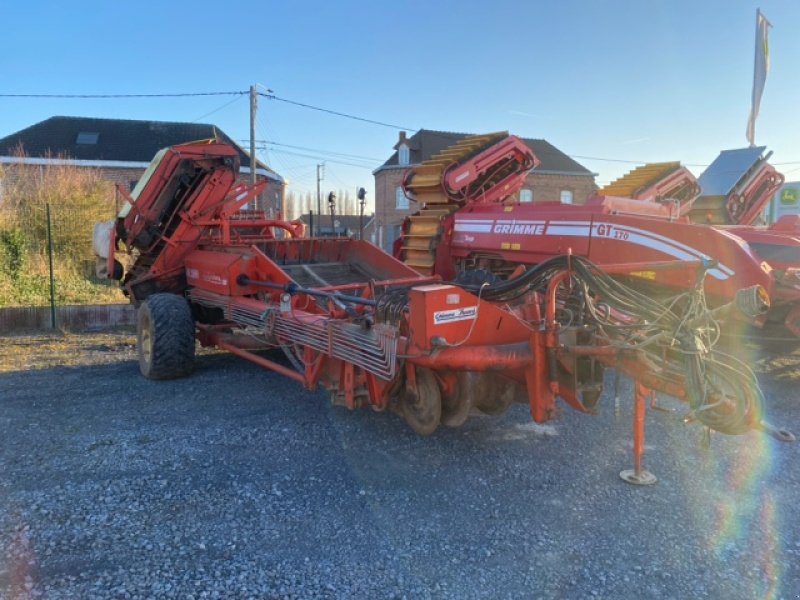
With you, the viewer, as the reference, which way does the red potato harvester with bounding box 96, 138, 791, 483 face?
facing the viewer and to the right of the viewer

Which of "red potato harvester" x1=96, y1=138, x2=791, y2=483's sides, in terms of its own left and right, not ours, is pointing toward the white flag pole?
left

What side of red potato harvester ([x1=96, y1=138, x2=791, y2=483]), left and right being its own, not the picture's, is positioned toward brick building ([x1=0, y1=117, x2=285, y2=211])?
back

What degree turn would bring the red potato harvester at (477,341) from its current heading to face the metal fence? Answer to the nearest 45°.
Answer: approximately 180°

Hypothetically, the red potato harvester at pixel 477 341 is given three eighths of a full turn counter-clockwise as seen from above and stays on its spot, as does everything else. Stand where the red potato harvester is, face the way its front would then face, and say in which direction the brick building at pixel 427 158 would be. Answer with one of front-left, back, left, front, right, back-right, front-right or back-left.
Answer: front

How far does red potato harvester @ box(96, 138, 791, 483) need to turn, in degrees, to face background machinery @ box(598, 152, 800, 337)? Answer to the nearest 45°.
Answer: approximately 90° to its left

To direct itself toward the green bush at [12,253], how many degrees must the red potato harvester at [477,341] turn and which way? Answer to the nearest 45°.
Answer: approximately 180°
